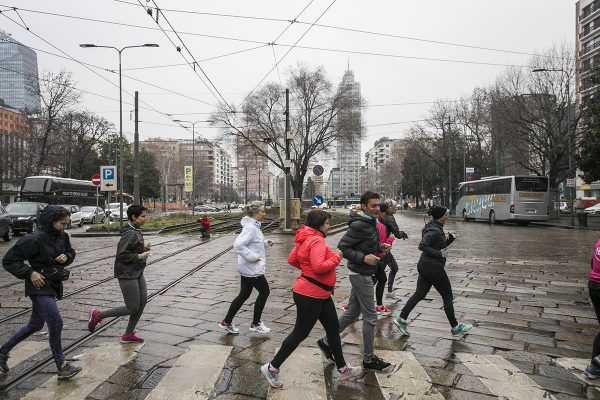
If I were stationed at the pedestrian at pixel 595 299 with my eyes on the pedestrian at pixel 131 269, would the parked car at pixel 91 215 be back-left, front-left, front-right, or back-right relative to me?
front-right

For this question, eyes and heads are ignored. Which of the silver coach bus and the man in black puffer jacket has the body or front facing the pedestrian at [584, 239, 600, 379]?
the man in black puffer jacket

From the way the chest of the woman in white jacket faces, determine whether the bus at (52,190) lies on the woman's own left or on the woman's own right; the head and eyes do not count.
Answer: on the woman's own left

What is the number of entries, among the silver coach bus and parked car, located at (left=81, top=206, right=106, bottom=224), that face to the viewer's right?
0

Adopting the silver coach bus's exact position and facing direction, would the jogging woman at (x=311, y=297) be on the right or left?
on its left

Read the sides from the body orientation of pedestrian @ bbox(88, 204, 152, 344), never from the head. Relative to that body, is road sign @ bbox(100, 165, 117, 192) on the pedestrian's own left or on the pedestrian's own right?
on the pedestrian's own left

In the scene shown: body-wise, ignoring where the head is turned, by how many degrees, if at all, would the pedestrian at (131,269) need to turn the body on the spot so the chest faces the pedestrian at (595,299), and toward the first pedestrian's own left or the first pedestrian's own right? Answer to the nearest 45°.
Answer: approximately 45° to the first pedestrian's own right

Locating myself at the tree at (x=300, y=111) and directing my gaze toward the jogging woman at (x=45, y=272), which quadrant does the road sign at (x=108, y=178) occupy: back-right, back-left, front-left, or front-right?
front-right

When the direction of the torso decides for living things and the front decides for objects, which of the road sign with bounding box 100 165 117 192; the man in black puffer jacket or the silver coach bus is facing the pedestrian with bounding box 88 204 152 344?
the road sign

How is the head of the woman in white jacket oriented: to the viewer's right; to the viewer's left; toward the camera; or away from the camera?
to the viewer's right

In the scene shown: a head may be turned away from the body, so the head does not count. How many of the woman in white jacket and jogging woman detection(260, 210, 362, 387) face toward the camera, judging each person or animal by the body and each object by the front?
0

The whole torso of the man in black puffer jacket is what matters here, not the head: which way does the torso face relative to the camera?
to the viewer's right

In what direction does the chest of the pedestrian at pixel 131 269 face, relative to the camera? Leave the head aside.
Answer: to the viewer's right

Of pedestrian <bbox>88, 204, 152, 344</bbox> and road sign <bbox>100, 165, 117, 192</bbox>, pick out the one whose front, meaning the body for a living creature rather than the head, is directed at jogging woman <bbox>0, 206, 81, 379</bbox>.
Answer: the road sign

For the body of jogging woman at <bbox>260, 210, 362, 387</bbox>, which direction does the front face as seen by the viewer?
to the viewer's right

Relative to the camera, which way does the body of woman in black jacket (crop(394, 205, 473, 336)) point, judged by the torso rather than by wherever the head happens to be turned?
to the viewer's right

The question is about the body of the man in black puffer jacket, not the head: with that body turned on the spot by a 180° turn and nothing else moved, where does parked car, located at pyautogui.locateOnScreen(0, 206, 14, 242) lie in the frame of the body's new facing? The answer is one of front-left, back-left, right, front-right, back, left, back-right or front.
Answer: front-right

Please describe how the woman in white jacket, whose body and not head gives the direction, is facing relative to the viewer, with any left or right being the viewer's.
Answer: facing to the right of the viewer

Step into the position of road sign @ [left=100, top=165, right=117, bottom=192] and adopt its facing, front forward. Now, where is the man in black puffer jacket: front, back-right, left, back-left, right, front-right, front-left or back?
front
